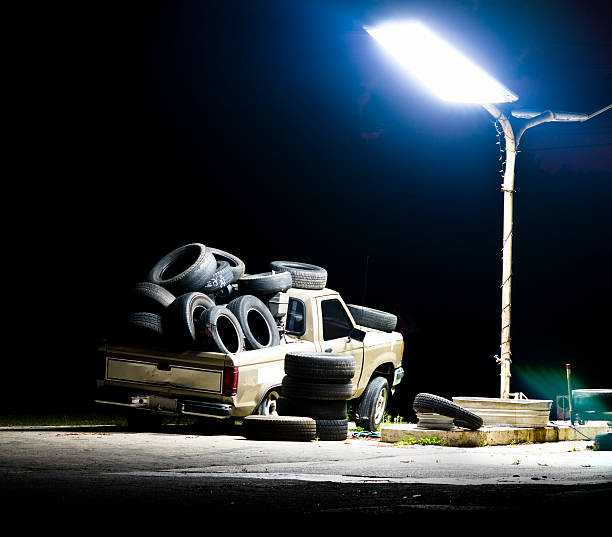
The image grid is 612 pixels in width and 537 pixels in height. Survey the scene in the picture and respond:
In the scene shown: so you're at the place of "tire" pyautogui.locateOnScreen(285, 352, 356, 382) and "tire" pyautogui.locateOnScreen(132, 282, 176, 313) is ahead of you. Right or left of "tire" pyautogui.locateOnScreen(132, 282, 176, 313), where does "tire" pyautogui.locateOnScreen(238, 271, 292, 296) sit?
right

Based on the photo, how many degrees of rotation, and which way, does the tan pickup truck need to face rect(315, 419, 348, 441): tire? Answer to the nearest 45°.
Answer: approximately 45° to its right

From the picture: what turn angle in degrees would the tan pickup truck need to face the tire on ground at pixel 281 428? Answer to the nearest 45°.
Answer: approximately 90° to its right

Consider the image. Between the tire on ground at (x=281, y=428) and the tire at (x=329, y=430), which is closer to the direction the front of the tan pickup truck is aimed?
the tire

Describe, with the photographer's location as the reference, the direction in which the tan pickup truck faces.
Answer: facing away from the viewer and to the right of the viewer

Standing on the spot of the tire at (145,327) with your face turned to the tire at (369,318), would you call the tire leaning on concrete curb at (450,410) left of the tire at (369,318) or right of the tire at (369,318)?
right
